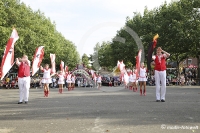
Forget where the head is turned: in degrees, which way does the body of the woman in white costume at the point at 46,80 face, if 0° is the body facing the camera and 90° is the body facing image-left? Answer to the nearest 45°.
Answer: approximately 0°
